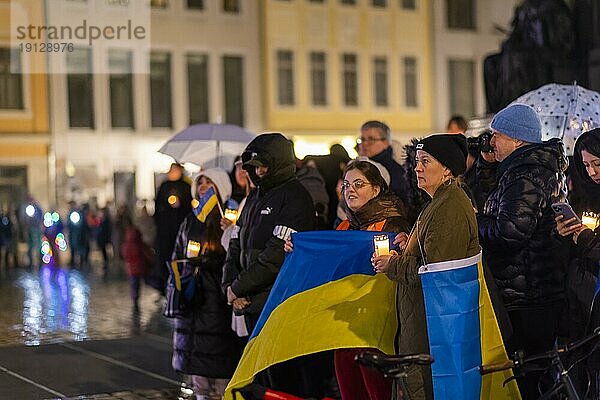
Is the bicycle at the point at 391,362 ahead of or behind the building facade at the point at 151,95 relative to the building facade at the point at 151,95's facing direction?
ahead

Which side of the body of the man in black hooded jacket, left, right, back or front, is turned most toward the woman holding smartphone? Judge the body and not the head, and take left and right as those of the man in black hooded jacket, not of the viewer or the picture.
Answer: left

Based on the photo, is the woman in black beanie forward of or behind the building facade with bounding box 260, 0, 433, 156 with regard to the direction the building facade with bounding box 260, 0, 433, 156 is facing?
forward

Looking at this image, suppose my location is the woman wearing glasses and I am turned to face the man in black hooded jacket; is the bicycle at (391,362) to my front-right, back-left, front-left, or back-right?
back-left

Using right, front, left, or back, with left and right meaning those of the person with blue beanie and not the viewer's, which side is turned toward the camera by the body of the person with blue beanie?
left

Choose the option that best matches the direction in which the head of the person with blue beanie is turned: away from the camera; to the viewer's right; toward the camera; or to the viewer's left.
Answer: to the viewer's left

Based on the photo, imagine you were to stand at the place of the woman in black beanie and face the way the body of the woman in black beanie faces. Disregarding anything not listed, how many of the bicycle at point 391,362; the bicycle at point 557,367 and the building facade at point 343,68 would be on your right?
1

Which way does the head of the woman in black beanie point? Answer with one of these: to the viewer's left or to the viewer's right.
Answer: to the viewer's left

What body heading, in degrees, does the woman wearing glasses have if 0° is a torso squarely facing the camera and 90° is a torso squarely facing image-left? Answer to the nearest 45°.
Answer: approximately 45°

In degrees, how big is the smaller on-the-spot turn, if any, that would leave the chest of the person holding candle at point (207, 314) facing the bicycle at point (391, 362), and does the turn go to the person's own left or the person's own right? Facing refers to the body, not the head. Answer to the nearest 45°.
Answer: approximately 45° to the person's own left
